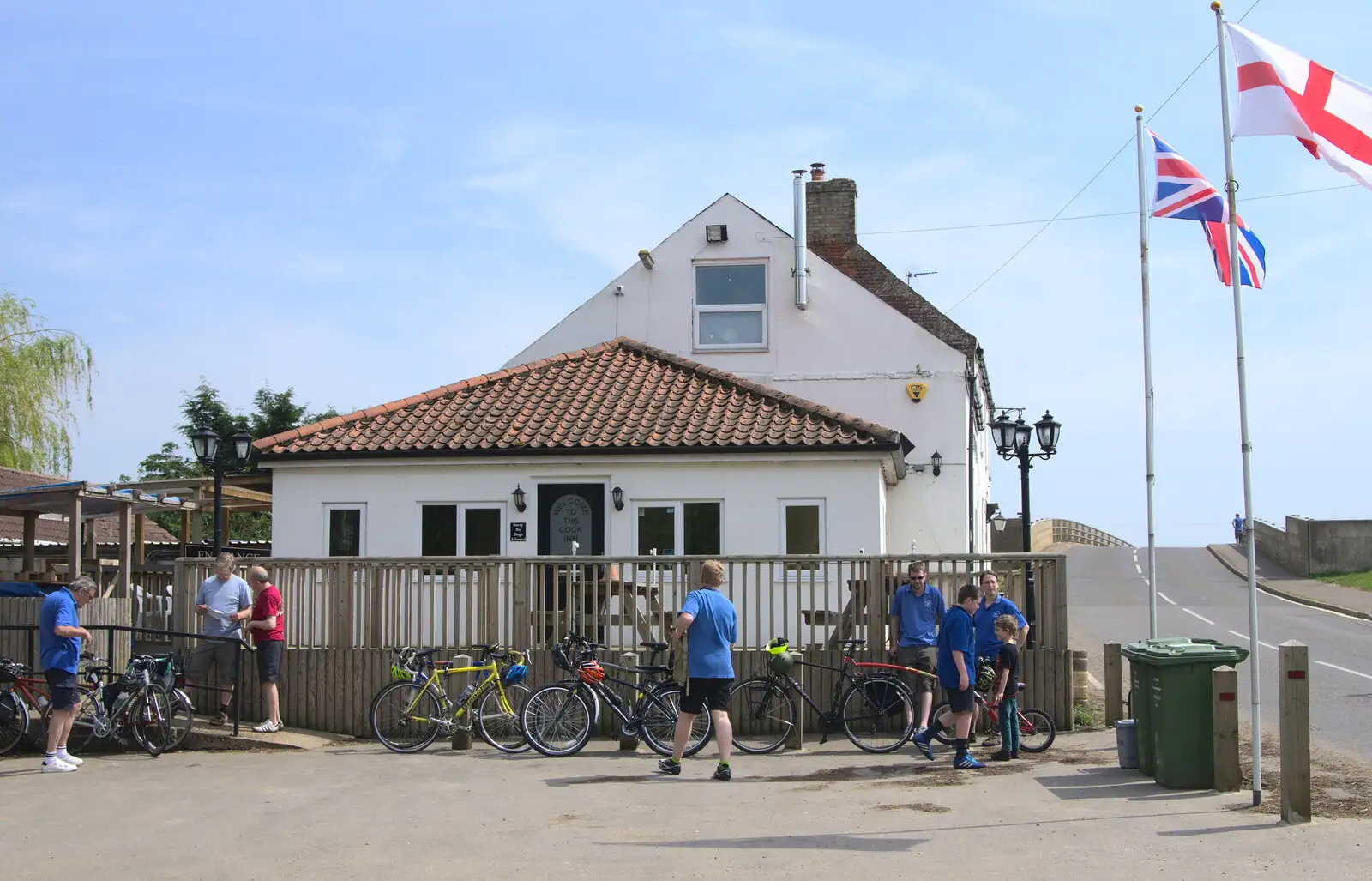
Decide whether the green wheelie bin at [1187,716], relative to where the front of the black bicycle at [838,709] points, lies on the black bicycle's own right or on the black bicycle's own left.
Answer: on the black bicycle's own left

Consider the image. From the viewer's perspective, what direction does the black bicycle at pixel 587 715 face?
to the viewer's left

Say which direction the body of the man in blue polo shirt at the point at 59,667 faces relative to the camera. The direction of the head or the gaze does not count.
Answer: to the viewer's right

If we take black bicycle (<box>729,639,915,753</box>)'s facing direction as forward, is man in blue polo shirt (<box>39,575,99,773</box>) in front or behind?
in front

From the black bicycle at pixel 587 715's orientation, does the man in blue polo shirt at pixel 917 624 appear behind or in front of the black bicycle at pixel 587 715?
behind

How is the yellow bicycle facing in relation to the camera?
to the viewer's right

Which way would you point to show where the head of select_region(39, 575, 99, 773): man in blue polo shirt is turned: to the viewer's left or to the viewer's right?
to the viewer's right

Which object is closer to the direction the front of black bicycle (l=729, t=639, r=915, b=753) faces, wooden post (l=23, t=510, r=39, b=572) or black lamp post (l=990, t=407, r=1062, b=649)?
the wooden post

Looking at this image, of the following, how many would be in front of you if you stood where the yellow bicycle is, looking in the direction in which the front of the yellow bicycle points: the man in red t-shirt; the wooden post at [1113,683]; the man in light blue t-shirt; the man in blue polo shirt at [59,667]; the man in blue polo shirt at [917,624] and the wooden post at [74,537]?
2

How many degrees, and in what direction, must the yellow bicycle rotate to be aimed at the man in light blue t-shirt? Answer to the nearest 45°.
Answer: approximately 135° to its left

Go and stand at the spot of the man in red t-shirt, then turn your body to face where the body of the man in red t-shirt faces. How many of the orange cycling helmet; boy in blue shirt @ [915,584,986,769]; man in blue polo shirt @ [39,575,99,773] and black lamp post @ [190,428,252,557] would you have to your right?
1

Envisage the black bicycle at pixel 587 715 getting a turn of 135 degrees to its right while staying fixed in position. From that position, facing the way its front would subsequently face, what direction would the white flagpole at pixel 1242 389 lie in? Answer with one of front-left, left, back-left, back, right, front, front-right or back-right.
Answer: right
